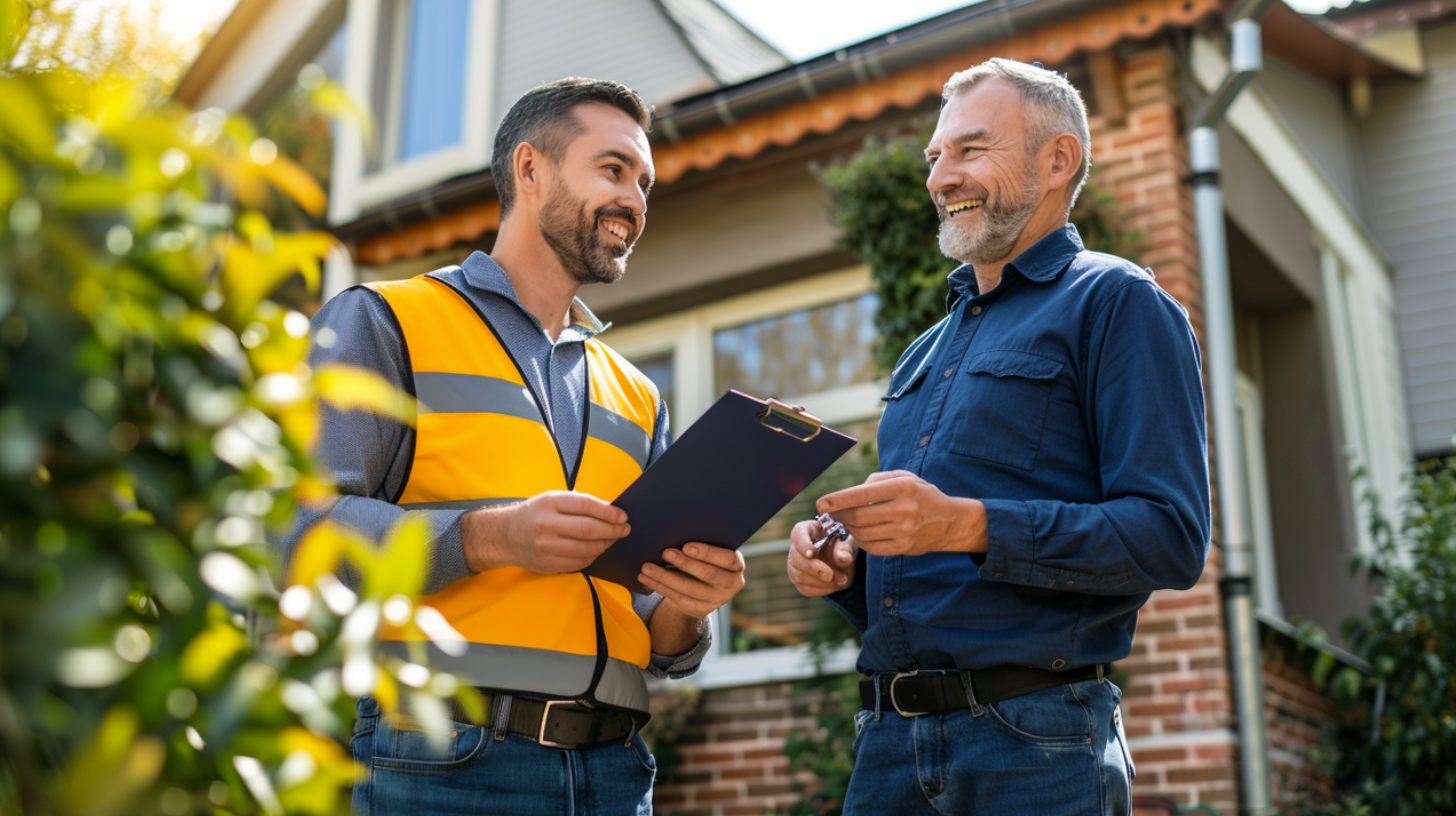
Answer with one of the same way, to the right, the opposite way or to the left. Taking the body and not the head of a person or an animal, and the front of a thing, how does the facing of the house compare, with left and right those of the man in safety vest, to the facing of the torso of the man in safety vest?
to the right

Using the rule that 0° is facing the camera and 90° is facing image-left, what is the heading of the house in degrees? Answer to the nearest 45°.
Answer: approximately 45°

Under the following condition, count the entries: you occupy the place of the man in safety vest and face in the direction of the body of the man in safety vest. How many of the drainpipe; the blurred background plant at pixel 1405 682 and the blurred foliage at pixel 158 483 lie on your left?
2

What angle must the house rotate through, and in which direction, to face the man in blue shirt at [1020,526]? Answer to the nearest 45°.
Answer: approximately 45° to its left

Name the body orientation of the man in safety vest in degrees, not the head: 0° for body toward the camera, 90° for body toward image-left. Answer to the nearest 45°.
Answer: approximately 315°

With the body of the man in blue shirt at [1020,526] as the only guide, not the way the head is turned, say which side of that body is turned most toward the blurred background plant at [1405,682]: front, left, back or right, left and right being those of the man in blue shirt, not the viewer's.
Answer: back

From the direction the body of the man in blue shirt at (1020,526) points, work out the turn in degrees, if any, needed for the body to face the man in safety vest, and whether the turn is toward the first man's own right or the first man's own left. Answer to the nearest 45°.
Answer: approximately 45° to the first man's own right

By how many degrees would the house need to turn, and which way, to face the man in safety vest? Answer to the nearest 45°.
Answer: approximately 45° to its left

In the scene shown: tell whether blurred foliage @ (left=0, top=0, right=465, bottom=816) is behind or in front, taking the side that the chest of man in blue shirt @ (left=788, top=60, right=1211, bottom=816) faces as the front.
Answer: in front

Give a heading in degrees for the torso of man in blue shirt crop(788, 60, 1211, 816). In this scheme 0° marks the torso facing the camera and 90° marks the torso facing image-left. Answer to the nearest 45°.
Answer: approximately 45°

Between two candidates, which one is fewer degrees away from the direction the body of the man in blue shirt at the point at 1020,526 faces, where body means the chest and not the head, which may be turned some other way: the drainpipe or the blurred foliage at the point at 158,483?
the blurred foliage

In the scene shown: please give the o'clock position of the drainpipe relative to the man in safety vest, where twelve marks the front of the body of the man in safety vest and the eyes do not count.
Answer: The drainpipe is roughly at 9 o'clock from the man in safety vest.

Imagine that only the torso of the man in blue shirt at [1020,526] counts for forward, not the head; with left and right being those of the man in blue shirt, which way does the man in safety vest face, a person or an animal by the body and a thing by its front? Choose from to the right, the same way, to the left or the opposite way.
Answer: to the left
